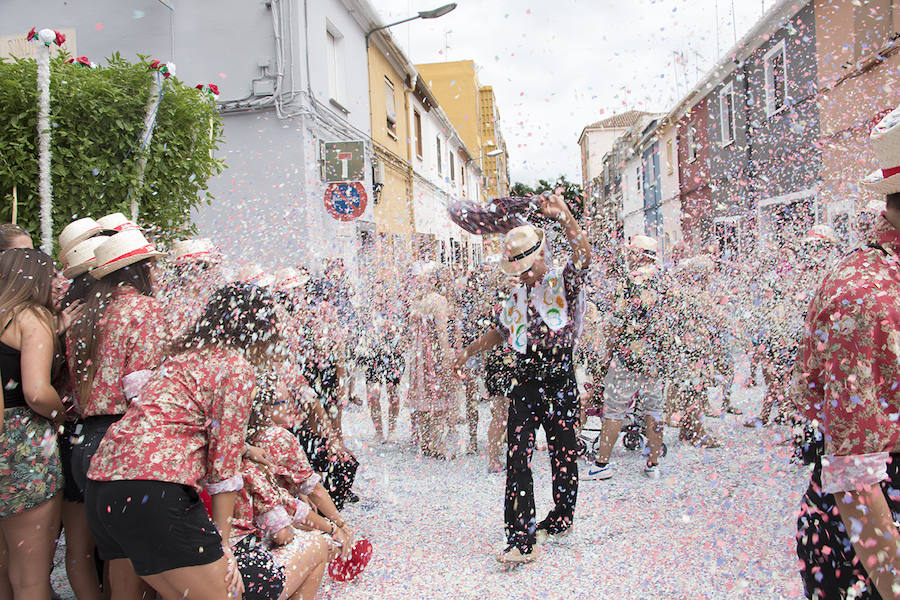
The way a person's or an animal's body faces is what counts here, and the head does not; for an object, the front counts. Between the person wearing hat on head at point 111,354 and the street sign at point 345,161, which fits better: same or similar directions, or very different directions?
very different directions

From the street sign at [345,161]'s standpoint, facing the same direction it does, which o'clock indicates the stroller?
The stroller is roughly at 11 o'clock from the street sign.

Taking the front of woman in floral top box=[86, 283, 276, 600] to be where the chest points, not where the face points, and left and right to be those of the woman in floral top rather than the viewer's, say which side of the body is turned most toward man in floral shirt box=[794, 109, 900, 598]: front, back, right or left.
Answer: right

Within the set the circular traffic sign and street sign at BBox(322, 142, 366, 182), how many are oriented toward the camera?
2

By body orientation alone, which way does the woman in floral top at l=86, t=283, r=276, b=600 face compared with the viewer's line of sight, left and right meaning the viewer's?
facing away from the viewer and to the right of the viewer

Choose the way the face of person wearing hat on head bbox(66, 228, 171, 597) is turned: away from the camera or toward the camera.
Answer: away from the camera
